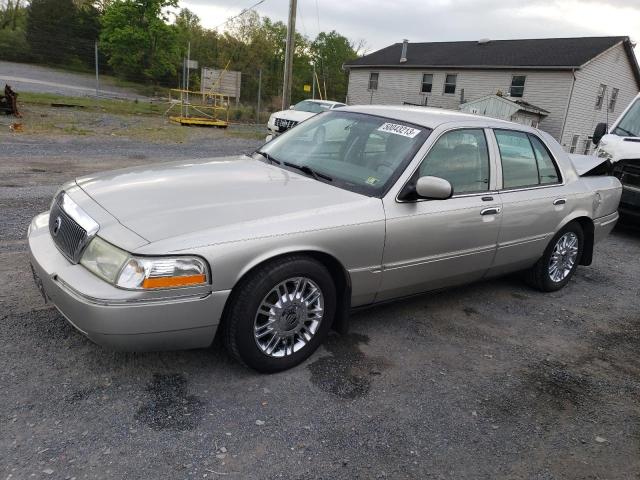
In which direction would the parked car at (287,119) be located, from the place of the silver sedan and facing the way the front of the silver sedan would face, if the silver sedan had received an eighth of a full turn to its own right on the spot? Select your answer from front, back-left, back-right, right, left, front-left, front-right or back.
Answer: right

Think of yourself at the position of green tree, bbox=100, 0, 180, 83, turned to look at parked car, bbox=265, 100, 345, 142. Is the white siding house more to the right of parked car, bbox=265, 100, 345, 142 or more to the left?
left

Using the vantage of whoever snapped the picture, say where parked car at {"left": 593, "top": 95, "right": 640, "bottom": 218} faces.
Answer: facing the viewer and to the left of the viewer

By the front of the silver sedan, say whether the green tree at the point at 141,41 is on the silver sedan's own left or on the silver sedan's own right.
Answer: on the silver sedan's own right

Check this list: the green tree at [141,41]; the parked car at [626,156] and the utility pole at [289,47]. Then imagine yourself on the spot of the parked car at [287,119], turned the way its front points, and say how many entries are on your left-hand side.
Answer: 1

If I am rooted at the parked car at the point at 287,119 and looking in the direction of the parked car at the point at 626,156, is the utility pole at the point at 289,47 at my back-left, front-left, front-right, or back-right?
back-left

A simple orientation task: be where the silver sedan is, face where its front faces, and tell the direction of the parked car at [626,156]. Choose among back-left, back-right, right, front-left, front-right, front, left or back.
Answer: back

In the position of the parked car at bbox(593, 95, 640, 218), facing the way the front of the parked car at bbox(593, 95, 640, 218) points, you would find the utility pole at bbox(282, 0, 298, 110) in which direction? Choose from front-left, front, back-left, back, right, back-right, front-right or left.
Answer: right

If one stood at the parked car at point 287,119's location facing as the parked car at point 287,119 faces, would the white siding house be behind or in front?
behind

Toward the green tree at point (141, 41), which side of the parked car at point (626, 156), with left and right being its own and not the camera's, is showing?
right

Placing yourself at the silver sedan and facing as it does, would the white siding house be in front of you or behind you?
behind
